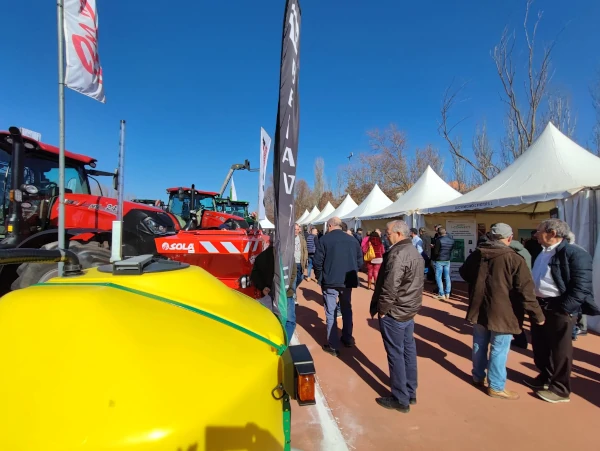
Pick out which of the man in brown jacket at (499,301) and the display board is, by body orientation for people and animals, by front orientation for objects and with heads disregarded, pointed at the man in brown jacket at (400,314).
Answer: the display board

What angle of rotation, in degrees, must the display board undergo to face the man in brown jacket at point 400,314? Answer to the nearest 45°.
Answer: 0° — it already faces them

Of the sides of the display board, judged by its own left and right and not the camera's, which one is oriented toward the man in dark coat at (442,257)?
front

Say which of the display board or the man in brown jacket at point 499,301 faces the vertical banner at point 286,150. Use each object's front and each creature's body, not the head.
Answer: the display board

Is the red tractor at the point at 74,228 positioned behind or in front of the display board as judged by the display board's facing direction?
in front

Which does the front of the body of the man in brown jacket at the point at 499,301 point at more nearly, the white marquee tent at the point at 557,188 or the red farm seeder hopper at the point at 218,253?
the white marquee tent

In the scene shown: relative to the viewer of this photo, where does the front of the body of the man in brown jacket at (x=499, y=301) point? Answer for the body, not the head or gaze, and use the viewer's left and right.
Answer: facing away from the viewer and to the right of the viewer

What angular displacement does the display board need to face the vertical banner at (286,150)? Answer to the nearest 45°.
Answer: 0° — it already faces it

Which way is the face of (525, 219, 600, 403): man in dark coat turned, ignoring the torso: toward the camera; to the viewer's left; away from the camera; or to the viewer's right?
to the viewer's left
